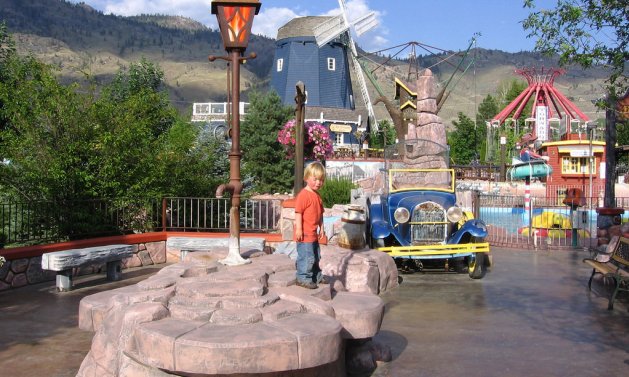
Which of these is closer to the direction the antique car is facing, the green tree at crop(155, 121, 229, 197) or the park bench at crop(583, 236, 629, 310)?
the park bench

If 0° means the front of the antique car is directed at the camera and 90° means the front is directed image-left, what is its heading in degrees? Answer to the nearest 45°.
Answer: approximately 0°

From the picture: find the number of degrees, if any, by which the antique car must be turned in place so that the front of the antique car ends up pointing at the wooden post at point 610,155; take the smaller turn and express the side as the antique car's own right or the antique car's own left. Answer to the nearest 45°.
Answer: approximately 135° to the antique car's own left

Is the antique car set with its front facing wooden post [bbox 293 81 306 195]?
no

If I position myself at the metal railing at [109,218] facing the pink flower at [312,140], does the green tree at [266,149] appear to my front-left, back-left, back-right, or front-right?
front-left

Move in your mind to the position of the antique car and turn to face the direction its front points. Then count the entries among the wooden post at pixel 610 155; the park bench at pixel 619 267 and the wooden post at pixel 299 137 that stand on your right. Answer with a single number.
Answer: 1

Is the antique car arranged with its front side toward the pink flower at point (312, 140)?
no

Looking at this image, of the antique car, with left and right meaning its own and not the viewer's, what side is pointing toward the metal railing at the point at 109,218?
right

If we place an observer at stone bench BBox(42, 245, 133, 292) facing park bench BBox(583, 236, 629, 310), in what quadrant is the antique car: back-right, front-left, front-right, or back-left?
front-left

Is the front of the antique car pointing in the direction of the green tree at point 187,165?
no

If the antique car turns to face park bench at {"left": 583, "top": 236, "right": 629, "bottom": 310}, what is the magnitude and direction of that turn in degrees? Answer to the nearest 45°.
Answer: approximately 45° to its left

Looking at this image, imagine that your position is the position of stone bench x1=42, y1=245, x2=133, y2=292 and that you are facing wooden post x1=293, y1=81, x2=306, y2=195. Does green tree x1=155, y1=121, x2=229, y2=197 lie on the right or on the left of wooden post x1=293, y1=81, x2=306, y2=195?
left

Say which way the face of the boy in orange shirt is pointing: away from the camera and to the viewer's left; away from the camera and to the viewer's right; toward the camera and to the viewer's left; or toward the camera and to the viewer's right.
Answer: toward the camera and to the viewer's right
